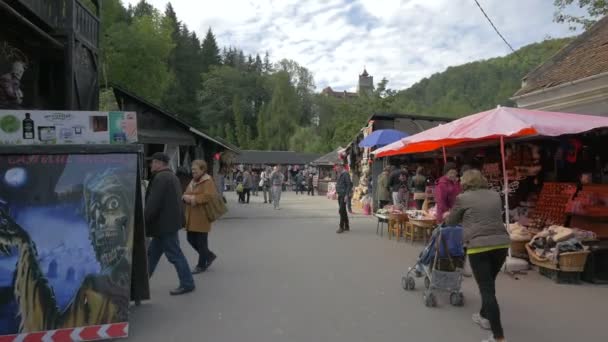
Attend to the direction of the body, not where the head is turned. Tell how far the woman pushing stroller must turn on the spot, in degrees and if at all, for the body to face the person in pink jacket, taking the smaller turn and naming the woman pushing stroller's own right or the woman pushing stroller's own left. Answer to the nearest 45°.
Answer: approximately 45° to the woman pushing stroller's own right

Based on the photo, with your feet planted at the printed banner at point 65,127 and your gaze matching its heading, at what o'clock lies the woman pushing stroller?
The woman pushing stroller is roughly at 10 o'clock from the printed banner.

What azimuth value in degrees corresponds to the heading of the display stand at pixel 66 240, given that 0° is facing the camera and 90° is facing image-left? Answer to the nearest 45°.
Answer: approximately 0°

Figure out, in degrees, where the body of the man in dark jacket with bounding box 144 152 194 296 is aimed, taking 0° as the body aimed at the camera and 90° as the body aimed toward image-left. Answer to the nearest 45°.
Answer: approximately 90°

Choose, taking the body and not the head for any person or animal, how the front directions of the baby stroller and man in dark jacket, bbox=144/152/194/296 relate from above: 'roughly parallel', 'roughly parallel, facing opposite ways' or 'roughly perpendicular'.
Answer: roughly perpendicular

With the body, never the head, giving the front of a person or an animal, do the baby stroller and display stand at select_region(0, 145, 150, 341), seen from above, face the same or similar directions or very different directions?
very different directions
